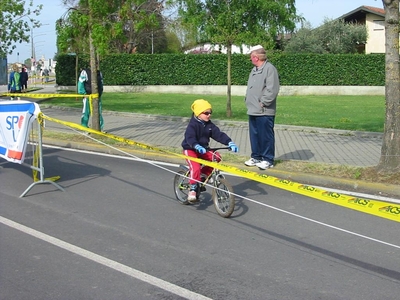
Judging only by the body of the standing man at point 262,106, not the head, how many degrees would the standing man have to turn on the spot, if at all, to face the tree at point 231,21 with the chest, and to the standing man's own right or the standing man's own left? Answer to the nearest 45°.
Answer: approximately 135° to the standing man's own right

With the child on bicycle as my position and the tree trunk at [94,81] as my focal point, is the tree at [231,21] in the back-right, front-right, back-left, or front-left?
front-right

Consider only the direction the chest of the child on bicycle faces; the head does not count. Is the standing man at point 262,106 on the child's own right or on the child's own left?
on the child's own left

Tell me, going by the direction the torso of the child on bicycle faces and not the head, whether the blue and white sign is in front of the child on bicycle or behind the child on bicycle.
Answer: behind

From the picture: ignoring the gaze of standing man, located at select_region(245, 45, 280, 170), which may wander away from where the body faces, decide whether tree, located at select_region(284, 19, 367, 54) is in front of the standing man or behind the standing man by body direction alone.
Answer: behind

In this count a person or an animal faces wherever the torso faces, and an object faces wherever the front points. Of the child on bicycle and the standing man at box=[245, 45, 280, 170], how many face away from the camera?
0

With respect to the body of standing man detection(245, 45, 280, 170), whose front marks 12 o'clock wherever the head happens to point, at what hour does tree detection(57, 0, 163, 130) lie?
The tree is roughly at 3 o'clock from the standing man.

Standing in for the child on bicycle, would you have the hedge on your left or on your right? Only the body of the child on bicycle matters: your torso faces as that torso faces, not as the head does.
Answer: on your left

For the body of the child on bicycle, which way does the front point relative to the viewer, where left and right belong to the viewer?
facing the viewer and to the right of the viewer

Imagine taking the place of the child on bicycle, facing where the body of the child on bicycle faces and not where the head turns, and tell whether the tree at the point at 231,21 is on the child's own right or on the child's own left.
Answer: on the child's own left

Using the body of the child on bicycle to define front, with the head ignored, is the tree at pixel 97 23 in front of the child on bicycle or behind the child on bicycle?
behind

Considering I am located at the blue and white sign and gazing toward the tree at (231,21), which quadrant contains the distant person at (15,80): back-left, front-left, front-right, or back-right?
front-left

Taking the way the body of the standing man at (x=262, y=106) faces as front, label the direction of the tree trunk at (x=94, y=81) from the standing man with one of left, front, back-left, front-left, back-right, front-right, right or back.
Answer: right

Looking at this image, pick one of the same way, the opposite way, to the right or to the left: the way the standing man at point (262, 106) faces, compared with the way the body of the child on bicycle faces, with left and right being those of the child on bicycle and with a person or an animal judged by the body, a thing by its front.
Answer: to the right

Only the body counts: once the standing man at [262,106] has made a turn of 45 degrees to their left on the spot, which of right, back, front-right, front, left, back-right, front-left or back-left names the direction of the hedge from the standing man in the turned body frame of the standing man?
back
